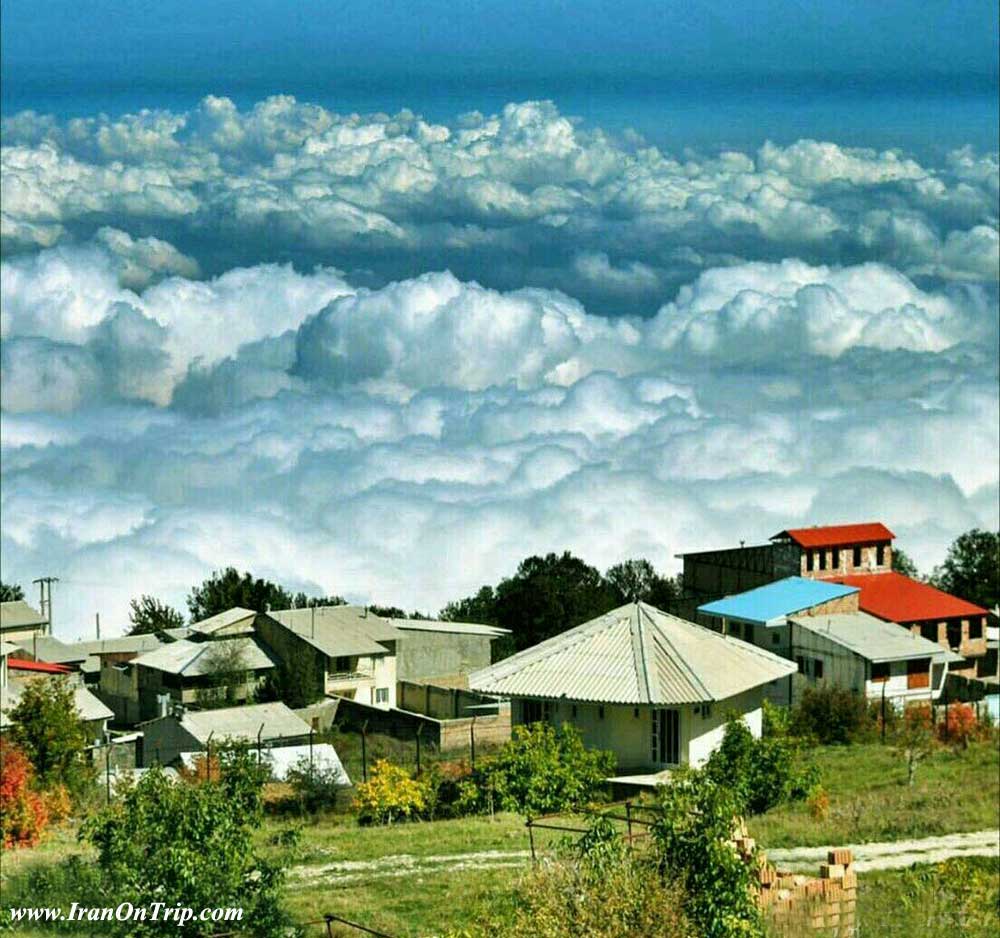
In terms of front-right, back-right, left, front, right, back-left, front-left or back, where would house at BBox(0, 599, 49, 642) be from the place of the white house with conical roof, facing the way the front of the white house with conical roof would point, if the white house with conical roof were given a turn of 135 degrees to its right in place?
front

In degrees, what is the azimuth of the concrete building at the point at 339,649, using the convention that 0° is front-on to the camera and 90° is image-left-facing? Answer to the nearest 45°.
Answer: approximately 315°

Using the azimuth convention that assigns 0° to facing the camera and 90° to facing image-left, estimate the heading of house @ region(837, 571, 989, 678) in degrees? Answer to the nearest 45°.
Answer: approximately 0°

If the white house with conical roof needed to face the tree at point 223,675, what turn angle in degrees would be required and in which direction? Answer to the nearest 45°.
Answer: approximately 135° to its right

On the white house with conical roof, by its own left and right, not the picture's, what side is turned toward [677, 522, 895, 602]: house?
back

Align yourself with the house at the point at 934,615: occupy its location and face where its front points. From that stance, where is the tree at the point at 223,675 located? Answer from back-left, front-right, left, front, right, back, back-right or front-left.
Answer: front-right

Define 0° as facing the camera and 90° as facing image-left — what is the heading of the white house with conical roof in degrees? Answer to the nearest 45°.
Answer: approximately 0°

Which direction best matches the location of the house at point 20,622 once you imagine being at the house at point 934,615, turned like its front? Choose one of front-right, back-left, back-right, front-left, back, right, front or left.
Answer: right

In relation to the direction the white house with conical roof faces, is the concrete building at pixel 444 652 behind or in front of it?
behind

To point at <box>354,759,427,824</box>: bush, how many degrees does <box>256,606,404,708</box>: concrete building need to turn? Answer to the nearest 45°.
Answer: approximately 45° to its right

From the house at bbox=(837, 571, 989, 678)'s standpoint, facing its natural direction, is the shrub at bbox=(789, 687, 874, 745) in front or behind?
in front

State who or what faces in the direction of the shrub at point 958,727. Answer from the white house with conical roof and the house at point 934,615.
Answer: the house

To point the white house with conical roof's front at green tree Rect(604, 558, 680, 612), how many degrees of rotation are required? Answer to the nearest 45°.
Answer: approximately 180°

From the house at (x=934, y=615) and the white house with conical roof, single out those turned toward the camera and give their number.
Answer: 2

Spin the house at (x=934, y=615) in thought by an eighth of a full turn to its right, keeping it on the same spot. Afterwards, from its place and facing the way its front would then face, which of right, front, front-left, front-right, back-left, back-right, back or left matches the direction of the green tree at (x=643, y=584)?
front-right

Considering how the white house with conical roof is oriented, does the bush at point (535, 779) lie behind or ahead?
ahead

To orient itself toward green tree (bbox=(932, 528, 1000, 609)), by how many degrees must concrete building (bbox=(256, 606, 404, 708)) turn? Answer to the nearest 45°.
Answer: approximately 90° to its left
